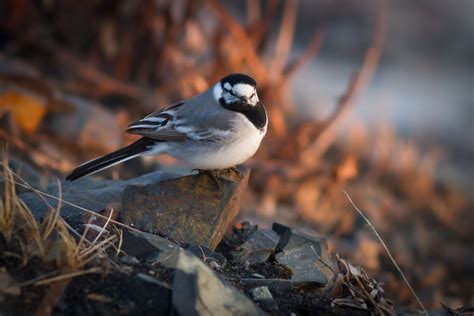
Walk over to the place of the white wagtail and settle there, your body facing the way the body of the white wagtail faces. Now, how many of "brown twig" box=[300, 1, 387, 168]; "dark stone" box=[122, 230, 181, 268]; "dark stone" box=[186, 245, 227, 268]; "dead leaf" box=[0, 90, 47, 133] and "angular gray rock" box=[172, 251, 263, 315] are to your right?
3

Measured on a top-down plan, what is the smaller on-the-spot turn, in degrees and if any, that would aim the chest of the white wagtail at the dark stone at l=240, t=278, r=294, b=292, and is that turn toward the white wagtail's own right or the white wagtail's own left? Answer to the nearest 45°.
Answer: approximately 45° to the white wagtail's own right

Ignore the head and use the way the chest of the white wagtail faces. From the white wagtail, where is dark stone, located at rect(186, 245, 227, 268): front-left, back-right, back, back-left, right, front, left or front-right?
right

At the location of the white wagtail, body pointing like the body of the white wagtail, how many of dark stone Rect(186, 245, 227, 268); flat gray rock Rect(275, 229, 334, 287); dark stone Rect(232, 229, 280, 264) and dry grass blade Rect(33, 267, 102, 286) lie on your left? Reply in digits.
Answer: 0

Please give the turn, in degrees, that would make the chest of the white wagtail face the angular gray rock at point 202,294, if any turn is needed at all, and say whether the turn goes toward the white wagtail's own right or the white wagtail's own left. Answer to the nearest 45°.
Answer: approximately 90° to the white wagtail's own right

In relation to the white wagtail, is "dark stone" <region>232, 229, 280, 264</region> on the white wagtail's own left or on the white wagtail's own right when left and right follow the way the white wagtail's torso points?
on the white wagtail's own right

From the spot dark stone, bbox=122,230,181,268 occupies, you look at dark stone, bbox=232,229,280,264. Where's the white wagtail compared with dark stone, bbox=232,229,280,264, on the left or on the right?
left

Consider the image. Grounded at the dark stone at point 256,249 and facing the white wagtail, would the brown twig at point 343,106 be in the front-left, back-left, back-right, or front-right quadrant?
front-right

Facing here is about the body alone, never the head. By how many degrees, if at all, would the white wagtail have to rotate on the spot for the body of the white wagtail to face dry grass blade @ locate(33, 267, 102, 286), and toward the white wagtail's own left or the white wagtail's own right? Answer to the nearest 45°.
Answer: approximately 90° to the white wagtail's own right

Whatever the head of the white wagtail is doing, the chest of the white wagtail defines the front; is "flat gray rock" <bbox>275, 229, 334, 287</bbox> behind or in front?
in front

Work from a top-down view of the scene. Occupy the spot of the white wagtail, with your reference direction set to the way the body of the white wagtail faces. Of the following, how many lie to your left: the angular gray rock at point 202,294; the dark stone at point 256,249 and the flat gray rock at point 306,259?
0

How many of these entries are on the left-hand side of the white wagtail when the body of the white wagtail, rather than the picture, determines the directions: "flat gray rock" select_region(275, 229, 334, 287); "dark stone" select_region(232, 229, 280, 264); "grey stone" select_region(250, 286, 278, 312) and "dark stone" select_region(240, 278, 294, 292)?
0

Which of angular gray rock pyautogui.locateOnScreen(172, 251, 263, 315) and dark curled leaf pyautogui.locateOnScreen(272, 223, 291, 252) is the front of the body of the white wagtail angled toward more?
the dark curled leaf

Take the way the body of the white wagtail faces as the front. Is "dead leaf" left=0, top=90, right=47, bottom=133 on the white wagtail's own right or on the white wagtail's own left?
on the white wagtail's own left

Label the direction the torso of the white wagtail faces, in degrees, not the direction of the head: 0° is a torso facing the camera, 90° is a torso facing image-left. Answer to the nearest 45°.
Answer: approximately 270°

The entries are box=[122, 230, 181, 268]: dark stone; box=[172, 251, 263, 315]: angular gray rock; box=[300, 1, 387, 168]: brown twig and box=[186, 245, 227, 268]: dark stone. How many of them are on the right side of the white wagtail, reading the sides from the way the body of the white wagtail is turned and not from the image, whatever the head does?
3

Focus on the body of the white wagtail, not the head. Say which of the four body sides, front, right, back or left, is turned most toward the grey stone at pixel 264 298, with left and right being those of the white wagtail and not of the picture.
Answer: right

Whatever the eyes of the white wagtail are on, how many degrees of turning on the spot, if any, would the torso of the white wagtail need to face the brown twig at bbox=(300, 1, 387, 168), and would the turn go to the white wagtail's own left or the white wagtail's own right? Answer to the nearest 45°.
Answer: approximately 45° to the white wagtail's own left
